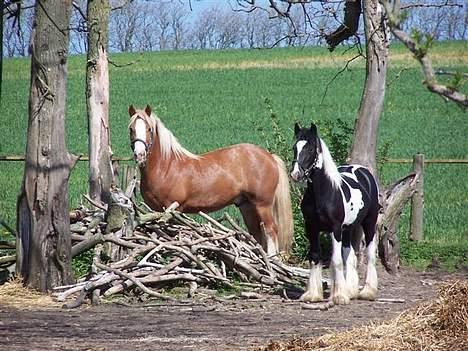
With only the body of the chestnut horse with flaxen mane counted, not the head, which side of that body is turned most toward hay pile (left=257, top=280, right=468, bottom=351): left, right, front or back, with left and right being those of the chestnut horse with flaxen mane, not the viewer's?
left

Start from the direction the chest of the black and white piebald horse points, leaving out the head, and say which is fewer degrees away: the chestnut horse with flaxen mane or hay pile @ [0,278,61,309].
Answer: the hay pile

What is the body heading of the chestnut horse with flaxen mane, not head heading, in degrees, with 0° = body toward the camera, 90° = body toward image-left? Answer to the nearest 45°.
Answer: approximately 90°

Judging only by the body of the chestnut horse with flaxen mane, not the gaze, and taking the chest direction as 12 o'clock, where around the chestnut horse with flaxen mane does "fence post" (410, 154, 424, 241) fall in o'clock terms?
The fence post is roughly at 5 o'clock from the chestnut horse with flaxen mane.

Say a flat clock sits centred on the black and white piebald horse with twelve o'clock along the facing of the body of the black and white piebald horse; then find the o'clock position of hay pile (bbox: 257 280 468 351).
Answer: The hay pile is roughly at 10 o'clock from the black and white piebald horse.

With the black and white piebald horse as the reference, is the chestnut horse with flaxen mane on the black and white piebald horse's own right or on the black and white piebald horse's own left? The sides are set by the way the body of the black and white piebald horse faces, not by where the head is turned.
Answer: on the black and white piebald horse's own right

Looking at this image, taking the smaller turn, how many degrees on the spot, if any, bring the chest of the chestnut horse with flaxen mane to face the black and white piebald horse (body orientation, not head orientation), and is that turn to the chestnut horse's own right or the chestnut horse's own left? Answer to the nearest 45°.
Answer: approximately 135° to the chestnut horse's own left
